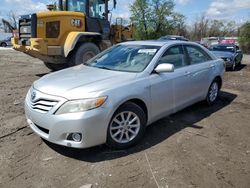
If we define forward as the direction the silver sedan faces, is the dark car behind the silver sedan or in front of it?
behind

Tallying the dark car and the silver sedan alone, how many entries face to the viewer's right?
0

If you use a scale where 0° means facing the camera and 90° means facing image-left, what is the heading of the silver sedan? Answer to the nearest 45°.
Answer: approximately 45°

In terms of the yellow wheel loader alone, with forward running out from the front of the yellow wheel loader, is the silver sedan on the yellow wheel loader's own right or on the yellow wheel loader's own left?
on the yellow wheel loader's own right

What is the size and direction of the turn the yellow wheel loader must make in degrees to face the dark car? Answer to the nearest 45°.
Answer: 0° — it already faces it

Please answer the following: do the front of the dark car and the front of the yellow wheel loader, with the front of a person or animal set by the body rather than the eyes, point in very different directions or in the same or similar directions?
very different directions

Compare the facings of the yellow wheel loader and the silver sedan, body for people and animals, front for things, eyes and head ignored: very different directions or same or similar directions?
very different directions

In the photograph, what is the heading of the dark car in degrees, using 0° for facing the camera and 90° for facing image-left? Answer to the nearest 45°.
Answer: approximately 45°

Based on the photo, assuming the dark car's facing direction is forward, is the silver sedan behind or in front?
in front

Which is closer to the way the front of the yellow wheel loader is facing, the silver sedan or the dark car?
the dark car

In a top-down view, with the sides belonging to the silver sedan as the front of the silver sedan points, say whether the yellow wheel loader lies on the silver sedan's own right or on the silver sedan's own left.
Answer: on the silver sedan's own right
